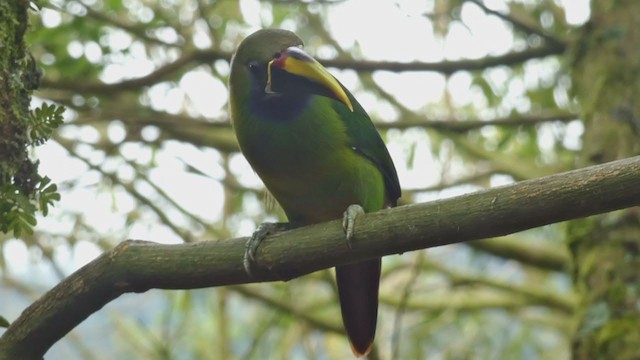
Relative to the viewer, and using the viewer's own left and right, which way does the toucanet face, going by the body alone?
facing the viewer and to the left of the viewer

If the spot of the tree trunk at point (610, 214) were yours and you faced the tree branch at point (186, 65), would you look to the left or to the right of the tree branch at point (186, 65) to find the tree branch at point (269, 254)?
left
